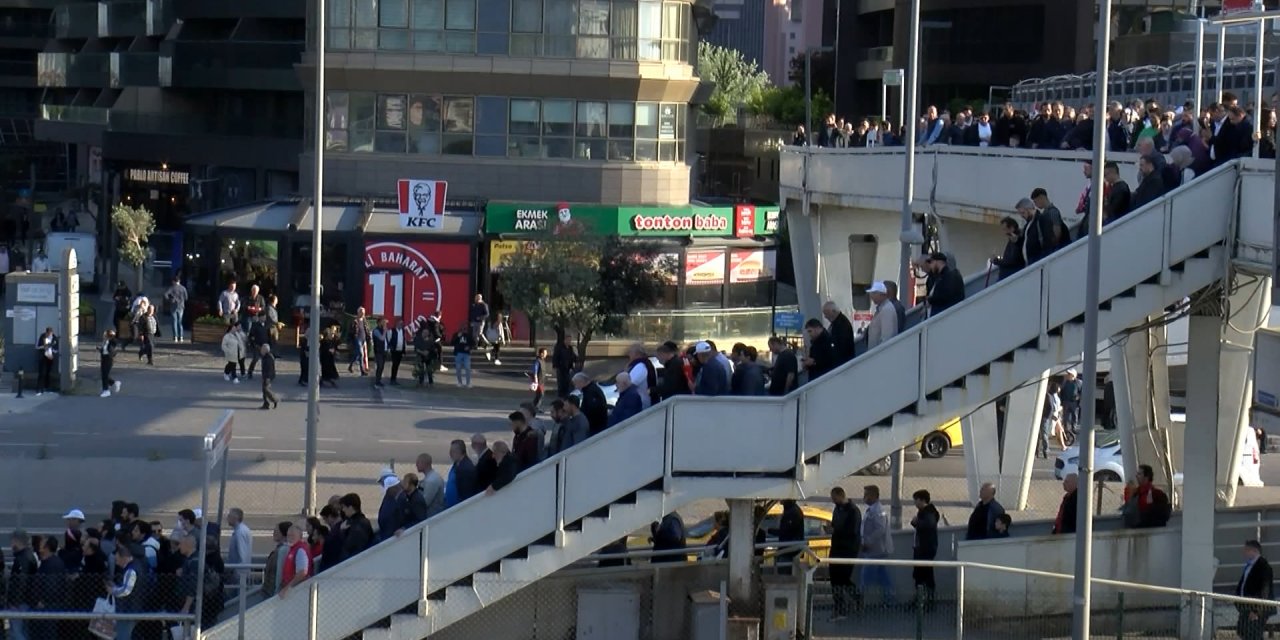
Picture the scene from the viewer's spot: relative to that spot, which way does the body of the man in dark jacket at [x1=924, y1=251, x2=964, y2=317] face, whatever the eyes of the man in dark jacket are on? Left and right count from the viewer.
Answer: facing to the left of the viewer

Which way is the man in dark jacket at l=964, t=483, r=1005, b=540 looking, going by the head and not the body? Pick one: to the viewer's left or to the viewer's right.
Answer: to the viewer's left

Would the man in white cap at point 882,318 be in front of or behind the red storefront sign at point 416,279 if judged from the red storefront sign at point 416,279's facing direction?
in front

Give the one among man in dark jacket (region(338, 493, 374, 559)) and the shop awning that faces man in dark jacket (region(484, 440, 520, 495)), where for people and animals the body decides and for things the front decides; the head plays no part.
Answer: the shop awning

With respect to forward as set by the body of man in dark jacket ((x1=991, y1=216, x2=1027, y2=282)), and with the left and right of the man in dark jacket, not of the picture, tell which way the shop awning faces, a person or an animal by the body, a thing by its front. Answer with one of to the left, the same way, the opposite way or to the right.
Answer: to the left

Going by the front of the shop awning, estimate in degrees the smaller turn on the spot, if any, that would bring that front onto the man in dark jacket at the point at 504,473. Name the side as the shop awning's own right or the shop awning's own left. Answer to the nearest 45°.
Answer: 0° — it already faces them

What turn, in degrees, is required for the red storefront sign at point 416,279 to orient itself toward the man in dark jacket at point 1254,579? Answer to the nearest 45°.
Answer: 0° — it already faces them

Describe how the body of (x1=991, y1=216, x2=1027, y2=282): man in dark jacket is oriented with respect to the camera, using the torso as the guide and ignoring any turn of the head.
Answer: to the viewer's left

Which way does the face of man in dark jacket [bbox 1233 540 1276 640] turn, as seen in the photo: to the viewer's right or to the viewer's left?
to the viewer's left

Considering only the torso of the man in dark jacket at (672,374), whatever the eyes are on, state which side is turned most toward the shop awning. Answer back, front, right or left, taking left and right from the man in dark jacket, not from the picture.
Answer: right

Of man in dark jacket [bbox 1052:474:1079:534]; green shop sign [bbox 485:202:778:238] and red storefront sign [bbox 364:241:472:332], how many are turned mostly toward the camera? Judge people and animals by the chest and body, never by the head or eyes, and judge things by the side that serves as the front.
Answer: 2

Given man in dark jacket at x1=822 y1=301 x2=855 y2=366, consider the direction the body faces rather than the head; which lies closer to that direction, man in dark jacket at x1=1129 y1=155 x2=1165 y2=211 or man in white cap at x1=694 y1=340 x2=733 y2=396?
the man in white cap

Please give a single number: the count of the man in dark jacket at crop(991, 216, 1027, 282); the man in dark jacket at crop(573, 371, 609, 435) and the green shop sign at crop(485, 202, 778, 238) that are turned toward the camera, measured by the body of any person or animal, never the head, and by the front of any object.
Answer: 1

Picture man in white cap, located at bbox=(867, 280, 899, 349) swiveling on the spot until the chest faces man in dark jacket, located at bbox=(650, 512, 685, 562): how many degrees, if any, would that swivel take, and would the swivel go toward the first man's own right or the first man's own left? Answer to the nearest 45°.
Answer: approximately 45° to the first man's own right
